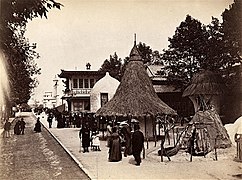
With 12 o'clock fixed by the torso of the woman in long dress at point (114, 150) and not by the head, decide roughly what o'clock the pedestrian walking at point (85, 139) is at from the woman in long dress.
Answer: The pedestrian walking is roughly at 11 o'clock from the woman in long dress.

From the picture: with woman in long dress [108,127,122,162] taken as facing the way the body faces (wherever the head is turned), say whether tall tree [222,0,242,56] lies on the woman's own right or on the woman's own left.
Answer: on the woman's own right

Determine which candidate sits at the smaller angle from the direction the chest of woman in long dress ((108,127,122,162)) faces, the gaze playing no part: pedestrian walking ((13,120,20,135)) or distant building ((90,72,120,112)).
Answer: the distant building

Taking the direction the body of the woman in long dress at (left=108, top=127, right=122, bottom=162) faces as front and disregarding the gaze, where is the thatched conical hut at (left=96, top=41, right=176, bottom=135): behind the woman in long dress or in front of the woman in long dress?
in front

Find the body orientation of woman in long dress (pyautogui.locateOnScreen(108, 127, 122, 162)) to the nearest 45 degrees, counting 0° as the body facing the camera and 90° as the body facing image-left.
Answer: approximately 180°

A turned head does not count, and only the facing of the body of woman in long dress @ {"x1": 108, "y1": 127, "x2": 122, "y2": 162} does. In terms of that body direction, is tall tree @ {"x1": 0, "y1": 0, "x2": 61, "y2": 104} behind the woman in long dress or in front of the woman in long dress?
in front

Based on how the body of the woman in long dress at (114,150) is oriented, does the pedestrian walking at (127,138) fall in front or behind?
in front
